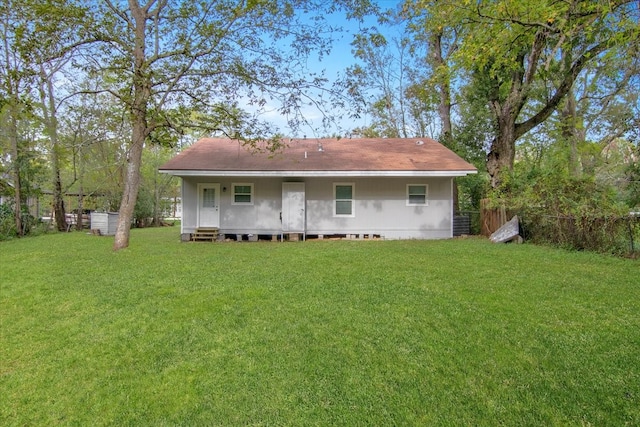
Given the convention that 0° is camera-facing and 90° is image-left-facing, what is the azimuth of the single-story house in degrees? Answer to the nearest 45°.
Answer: approximately 180°

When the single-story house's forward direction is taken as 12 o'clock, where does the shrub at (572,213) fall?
The shrub is roughly at 4 o'clock from the single-story house.

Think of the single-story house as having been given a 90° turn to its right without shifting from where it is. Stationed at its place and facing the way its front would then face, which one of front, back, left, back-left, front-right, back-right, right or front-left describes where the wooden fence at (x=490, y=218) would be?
back

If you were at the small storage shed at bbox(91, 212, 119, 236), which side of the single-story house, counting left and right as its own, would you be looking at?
left
